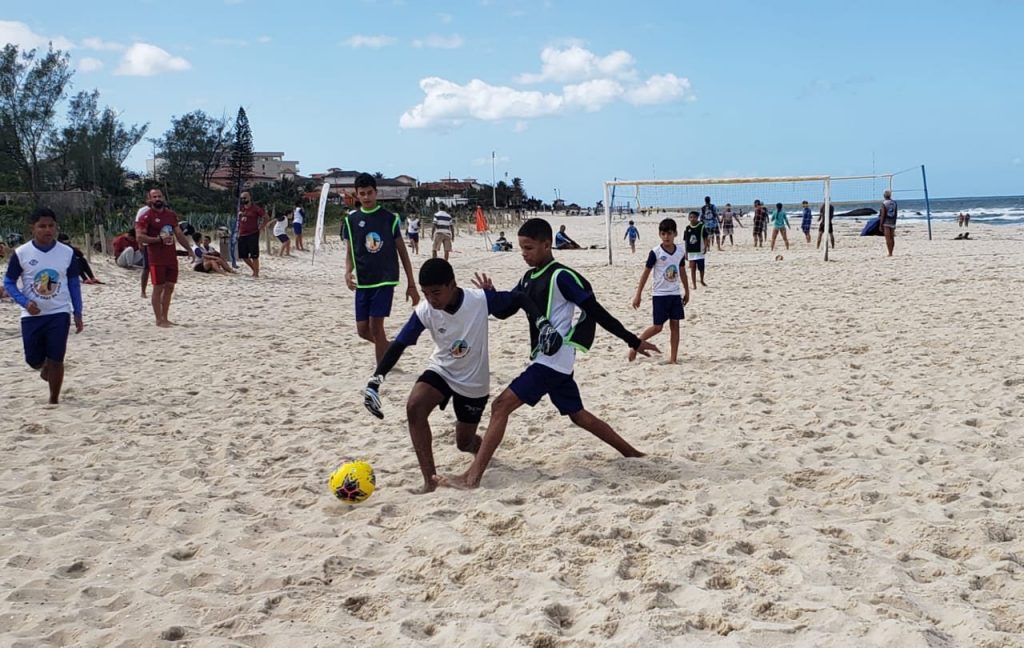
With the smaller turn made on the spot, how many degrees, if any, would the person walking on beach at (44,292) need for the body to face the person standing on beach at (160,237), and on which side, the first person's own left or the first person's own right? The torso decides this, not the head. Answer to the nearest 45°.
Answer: approximately 180°

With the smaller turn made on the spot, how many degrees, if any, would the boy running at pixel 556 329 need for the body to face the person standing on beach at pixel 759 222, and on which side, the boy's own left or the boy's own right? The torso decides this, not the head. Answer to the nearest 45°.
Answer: approximately 135° to the boy's own right

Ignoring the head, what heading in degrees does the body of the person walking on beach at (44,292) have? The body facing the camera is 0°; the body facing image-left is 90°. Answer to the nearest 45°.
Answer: approximately 0°

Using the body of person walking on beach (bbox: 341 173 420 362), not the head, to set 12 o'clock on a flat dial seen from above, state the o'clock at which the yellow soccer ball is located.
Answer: The yellow soccer ball is roughly at 12 o'clock from the person walking on beach.

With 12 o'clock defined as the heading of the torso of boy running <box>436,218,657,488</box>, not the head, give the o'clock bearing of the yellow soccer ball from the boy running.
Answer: The yellow soccer ball is roughly at 1 o'clock from the boy running.

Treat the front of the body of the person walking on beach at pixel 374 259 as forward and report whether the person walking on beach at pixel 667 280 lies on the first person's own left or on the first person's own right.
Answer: on the first person's own left
